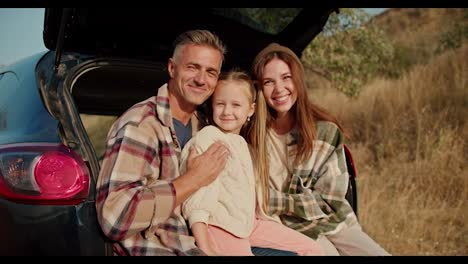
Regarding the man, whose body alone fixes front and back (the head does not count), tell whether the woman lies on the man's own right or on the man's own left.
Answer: on the man's own left

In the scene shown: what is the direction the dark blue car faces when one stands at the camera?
facing away from the viewer and to the left of the viewer

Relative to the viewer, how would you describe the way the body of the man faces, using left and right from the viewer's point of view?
facing the viewer and to the right of the viewer
